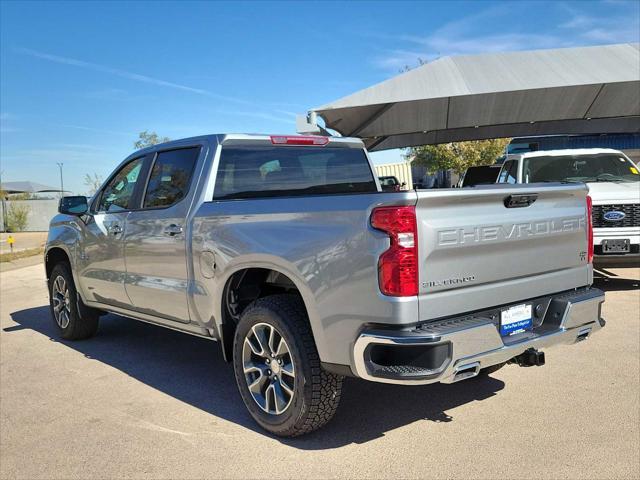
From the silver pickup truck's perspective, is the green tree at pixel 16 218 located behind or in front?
in front

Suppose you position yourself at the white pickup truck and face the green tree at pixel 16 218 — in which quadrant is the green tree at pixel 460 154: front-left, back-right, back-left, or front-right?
front-right

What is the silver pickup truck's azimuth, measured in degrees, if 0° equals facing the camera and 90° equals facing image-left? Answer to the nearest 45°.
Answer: approximately 135°

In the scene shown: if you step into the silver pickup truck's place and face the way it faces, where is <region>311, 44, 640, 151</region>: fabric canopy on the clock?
The fabric canopy is roughly at 2 o'clock from the silver pickup truck.

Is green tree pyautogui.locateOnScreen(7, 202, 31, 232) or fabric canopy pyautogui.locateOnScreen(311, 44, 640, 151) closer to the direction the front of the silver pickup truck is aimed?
the green tree

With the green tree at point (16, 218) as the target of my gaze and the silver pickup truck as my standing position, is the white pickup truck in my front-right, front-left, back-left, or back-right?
front-right

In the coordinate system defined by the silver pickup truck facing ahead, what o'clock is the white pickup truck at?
The white pickup truck is roughly at 3 o'clock from the silver pickup truck.

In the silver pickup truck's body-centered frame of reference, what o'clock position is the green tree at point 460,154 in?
The green tree is roughly at 2 o'clock from the silver pickup truck.
